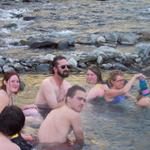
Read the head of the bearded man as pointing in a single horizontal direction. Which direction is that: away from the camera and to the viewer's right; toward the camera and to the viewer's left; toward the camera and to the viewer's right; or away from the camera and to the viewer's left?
toward the camera and to the viewer's right
